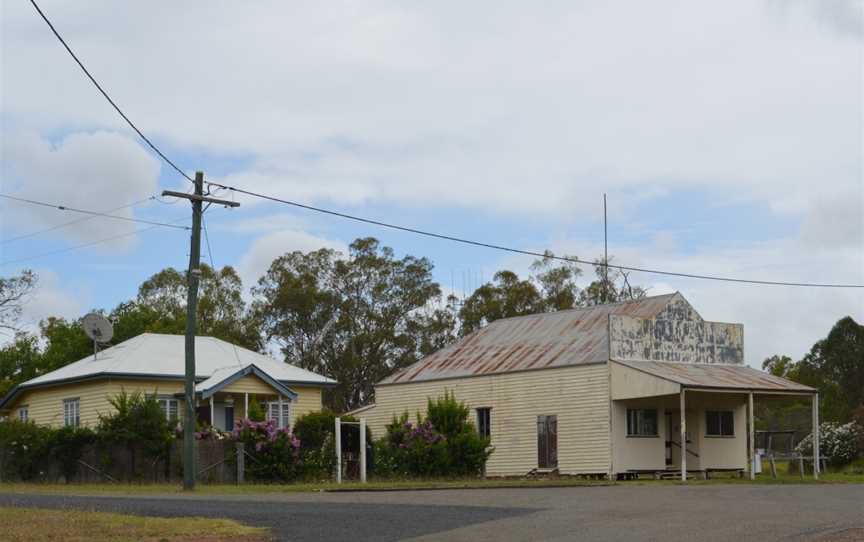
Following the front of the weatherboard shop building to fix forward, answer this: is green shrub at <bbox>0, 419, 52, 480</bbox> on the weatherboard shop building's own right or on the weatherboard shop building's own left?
on the weatherboard shop building's own right

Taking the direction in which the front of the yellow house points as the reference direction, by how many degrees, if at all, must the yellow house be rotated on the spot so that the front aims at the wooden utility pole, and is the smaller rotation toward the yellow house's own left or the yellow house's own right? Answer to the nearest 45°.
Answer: approximately 45° to the yellow house's own right

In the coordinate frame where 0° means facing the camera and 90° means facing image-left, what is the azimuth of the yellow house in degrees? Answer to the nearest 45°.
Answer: approximately 315°

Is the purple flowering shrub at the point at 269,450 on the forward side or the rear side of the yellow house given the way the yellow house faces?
on the forward side

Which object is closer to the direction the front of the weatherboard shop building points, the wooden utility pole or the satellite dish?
the wooden utility pole

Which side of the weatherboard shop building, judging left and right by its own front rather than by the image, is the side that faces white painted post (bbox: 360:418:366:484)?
right

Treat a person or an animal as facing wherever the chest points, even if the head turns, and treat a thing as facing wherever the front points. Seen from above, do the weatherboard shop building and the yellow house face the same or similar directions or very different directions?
same or similar directions

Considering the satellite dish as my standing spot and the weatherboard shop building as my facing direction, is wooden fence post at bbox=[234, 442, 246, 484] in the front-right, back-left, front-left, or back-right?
front-right

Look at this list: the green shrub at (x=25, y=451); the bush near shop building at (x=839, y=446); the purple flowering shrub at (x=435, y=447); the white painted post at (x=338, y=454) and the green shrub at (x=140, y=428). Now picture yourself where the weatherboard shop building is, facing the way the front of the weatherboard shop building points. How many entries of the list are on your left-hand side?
1

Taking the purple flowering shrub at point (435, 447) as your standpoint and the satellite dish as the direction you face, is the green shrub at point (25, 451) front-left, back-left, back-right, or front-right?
front-left

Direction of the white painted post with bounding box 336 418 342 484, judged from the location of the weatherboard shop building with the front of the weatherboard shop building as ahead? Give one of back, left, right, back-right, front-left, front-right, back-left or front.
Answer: right

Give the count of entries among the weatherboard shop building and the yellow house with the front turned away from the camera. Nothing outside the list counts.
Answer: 0

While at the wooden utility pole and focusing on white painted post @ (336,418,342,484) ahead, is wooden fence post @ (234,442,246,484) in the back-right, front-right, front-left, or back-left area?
front-left
